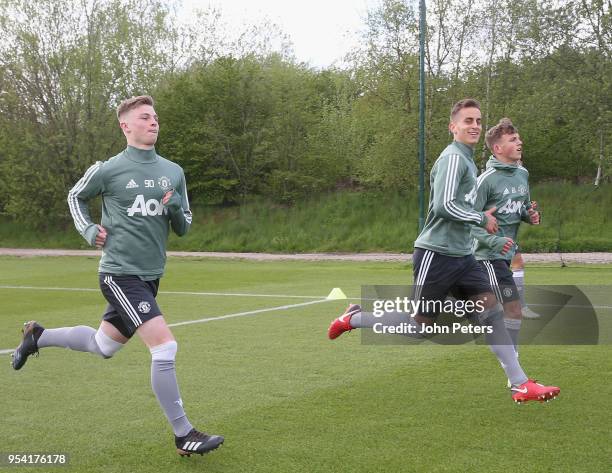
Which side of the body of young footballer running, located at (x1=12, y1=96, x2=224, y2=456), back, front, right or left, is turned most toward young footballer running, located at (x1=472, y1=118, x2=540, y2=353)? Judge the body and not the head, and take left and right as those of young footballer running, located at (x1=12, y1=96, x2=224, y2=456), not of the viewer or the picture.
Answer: left

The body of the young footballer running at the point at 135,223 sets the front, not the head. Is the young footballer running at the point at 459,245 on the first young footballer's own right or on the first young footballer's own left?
on the first young footballer's own left

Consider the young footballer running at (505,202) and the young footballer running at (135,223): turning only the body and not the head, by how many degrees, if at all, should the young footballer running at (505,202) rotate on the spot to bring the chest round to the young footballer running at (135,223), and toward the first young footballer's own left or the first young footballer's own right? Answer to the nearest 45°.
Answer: approximately 90° to the first young footballer's own right

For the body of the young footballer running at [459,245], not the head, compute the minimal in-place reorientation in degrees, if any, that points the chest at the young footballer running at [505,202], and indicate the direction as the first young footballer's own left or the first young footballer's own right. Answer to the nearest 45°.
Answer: approximately 90° to the first young footballer's own left

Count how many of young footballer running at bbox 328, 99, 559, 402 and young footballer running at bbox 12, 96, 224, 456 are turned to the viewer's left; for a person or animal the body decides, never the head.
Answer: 0

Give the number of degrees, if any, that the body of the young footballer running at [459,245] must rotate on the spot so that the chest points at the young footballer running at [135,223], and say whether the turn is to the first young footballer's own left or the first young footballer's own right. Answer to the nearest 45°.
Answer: approximately 135° to the first young footballer's own right

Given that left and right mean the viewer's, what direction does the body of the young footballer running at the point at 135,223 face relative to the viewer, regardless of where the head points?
facing the viewer and to the right of the viewer

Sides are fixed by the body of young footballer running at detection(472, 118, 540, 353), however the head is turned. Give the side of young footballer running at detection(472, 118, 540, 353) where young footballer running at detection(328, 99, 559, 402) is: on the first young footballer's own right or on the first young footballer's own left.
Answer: on the first young footballer's own right
